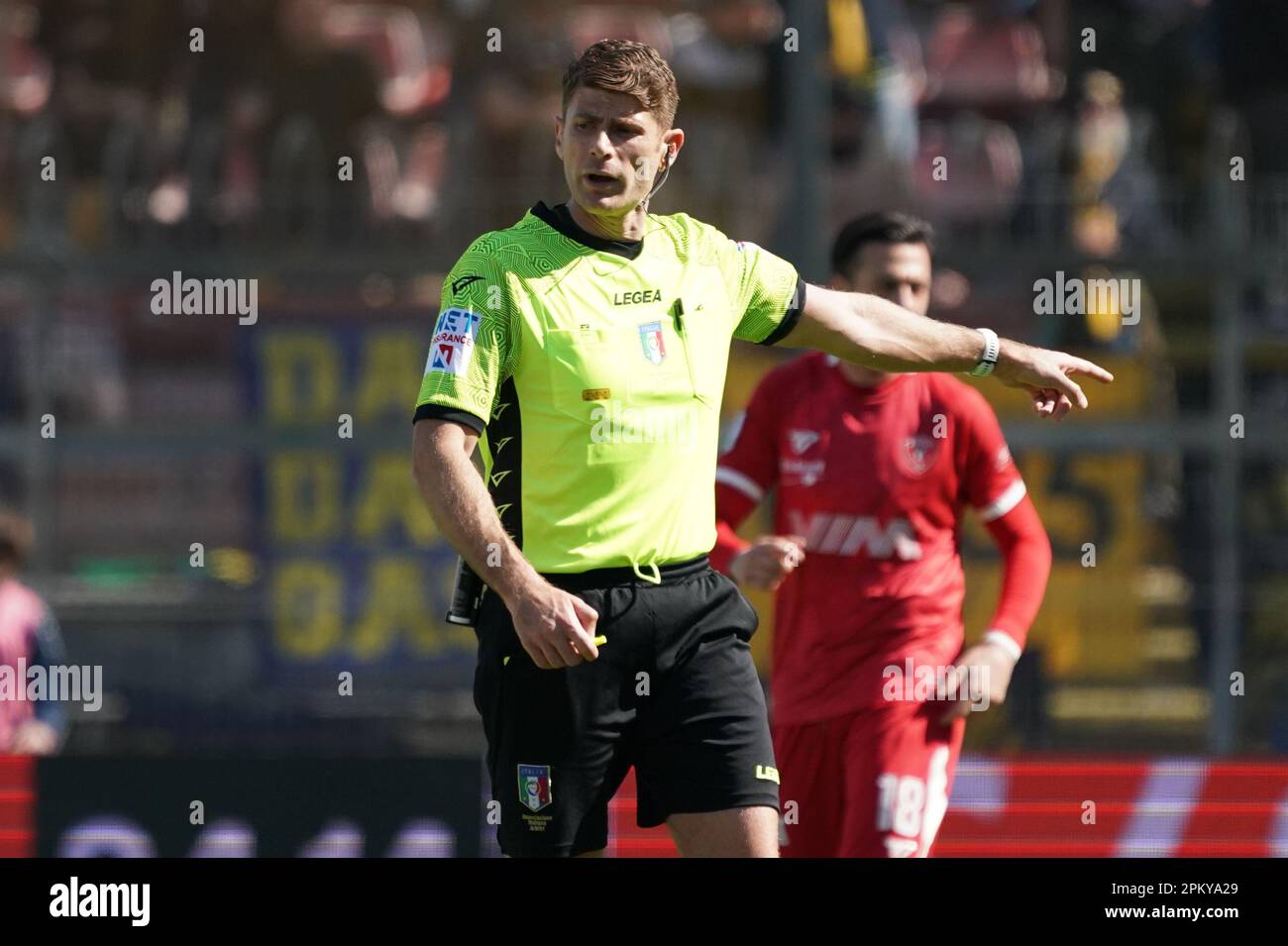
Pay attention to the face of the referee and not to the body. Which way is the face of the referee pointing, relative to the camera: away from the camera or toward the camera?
toward the camera

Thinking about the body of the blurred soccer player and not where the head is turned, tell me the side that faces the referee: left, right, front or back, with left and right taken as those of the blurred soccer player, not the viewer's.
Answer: front

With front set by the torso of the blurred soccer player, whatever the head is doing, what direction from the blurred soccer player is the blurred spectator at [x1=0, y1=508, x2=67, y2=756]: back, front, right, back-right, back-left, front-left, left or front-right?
back-right

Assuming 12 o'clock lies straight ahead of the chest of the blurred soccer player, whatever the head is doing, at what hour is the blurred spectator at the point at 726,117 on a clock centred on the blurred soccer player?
The blurred spectator is roughly at 6 o'clock from the blurred soccer player.

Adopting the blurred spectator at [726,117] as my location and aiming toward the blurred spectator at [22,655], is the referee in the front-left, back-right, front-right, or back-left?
front-left

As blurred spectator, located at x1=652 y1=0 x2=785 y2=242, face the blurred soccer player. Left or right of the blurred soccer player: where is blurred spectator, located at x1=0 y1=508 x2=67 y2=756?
right

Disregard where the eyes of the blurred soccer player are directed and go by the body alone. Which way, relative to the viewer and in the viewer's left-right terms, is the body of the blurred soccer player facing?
facing the viewer
